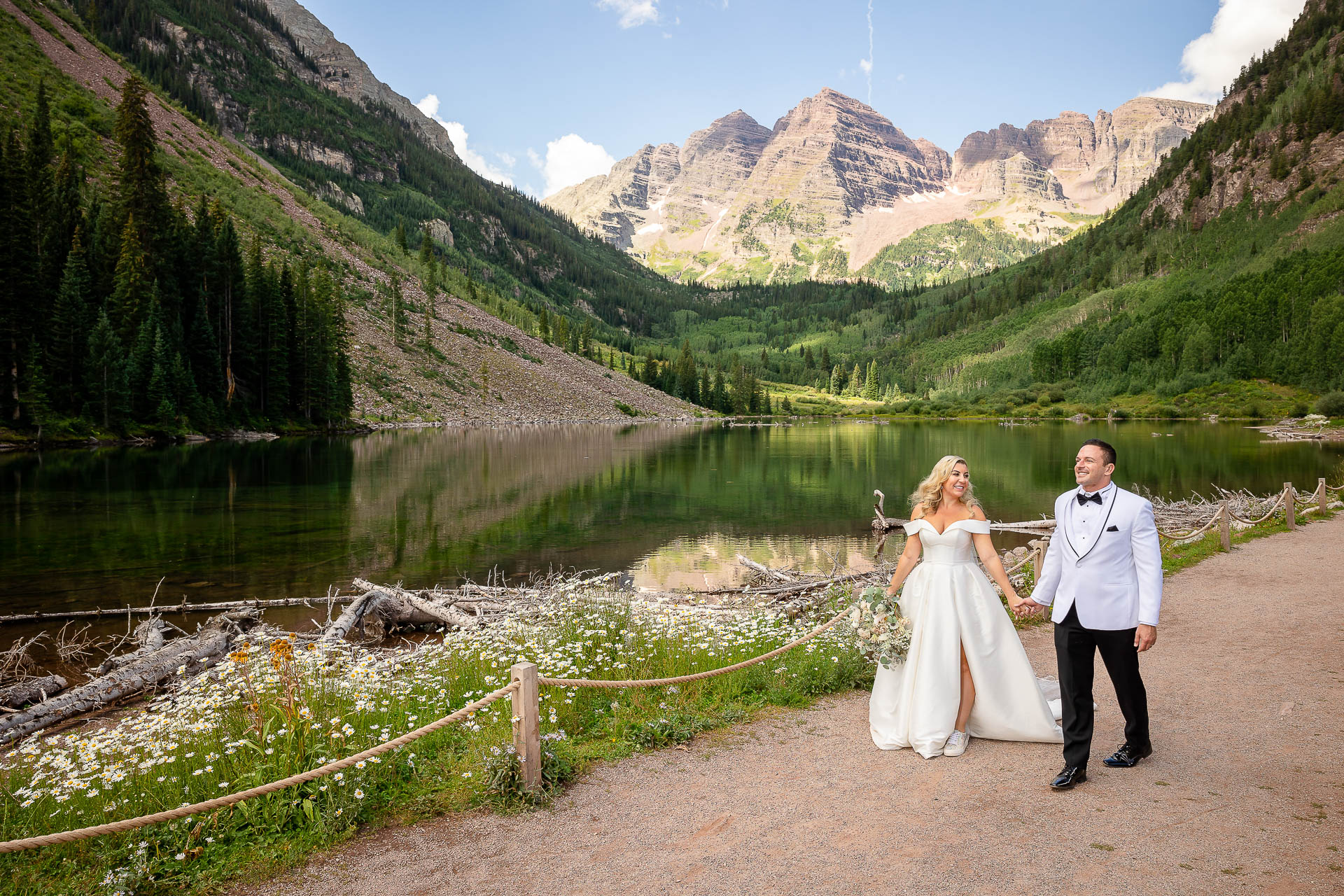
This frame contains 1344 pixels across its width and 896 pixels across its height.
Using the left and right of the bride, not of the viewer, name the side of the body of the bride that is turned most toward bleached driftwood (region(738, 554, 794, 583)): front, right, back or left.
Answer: back

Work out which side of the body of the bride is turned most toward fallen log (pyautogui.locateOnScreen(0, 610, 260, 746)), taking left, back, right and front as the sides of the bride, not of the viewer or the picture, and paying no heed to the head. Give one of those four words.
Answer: right

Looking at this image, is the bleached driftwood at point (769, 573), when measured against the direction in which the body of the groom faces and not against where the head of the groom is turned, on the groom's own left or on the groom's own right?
on the groom's own right

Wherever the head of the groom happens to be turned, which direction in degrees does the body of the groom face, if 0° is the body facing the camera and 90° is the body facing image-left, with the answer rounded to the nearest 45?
approximately 45°

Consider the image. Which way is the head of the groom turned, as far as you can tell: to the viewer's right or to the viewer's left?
to the viewer's left

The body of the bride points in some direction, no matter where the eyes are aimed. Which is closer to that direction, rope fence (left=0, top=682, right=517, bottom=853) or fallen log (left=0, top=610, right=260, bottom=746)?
the rope fence

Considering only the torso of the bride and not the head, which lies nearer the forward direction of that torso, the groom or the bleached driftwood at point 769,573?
the groom

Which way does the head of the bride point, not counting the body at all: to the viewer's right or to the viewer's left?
to the viewer's right

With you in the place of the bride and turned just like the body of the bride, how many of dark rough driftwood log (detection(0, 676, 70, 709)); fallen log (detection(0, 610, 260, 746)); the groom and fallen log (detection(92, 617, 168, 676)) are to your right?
3

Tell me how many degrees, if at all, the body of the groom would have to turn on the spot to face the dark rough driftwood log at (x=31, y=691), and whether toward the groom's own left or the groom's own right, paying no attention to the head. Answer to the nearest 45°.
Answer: approximately 45° to the groom's own right

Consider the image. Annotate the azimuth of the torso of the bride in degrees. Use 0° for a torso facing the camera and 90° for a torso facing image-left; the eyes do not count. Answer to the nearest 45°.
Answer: approximately 0°

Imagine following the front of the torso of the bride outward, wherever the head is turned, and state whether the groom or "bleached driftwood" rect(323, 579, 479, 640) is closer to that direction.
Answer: the groom
